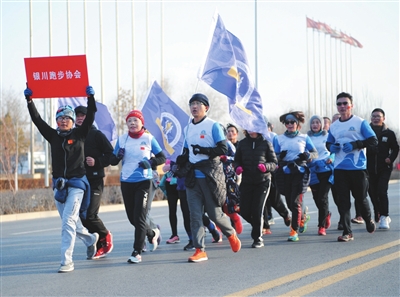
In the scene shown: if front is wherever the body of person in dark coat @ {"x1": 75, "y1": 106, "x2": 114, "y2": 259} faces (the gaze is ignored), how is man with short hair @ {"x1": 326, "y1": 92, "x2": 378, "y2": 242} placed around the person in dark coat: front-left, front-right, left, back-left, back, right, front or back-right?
back-left

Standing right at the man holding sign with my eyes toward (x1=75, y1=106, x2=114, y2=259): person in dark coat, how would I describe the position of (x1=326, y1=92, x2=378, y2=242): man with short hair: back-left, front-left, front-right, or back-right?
front-right

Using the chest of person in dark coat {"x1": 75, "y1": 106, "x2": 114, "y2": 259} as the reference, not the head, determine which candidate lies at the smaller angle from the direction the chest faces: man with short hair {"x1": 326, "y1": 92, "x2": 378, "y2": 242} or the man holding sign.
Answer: the man holding sign

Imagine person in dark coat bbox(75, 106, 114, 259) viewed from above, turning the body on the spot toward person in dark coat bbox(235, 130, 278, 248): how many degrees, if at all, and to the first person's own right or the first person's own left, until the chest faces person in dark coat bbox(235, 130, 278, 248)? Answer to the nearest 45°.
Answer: approximately 135° to the first person's own left

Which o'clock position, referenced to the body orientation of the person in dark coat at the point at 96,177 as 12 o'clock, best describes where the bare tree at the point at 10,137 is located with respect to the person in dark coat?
The bare tree is roughly at 4 o'clock from the person in dark coat.

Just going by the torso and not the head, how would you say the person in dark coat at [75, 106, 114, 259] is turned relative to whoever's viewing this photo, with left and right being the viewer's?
facing the viewer and to the left of the viewer

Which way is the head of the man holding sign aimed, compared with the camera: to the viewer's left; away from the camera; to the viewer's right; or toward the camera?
toward the camera

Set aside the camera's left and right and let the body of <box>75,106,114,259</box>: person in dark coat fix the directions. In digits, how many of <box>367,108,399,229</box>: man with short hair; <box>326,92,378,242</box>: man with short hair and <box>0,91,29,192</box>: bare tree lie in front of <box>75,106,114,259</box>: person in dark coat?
0
